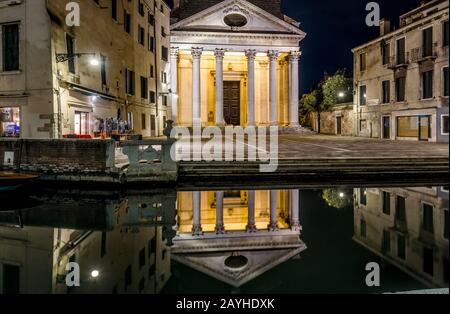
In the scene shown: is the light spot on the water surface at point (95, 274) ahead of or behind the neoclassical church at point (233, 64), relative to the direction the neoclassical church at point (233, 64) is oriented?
ahead

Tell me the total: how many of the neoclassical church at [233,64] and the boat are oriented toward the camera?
1

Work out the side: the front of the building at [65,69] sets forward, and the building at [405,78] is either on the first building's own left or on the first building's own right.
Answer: on the first building's own left

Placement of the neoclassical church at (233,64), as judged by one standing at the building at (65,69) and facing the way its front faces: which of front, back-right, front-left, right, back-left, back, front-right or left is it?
left

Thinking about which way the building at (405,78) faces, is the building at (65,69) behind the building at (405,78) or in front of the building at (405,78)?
in front

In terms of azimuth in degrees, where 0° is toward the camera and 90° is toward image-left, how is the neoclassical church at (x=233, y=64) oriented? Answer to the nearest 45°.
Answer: approximately 0°

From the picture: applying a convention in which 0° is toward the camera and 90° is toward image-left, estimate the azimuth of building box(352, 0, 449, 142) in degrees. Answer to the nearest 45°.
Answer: approximately 45°

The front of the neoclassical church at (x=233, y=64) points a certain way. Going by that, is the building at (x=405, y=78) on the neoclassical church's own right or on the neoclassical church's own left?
on the neoclassical church's own left
